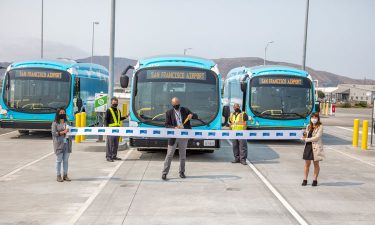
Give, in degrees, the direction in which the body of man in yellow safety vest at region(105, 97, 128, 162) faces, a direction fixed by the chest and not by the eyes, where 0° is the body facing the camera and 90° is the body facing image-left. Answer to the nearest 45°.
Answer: approximately 315°

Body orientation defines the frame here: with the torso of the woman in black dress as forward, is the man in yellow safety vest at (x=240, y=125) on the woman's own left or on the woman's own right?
on the woman's own right

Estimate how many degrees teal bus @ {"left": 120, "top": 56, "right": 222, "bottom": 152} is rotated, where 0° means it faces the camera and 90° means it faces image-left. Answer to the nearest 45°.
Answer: approximately 0°

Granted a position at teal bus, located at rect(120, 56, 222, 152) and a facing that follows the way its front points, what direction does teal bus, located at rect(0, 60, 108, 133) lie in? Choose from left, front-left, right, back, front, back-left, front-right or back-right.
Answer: back-right

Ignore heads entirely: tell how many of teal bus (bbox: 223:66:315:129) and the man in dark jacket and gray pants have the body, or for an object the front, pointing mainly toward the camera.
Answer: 2

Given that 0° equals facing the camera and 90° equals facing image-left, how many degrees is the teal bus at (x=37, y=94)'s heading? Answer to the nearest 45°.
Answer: approximately 45°

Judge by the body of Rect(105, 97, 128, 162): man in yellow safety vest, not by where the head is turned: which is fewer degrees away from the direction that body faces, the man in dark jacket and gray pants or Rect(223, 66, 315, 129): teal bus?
the man in dark jacket and gray pants

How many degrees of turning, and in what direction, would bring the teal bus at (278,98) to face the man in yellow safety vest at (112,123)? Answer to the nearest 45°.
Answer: approximately 45° to its right
